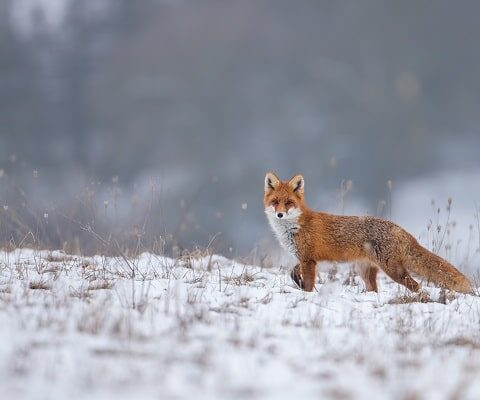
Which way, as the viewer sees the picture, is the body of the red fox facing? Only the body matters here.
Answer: to the viewer's left
